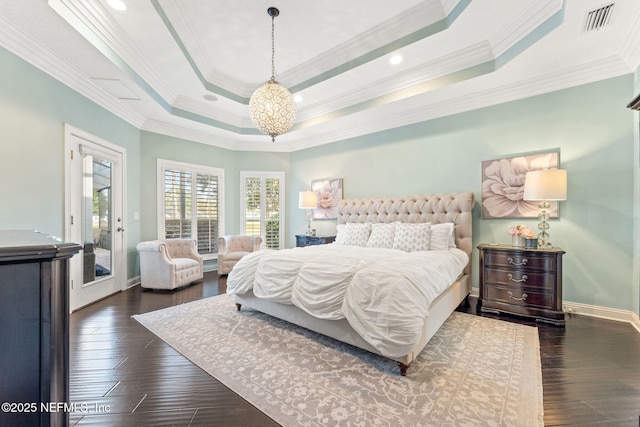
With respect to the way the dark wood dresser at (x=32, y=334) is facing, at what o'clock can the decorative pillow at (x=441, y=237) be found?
The decorative pillow is roughly at 12 o'clock from the dark wood dresser.

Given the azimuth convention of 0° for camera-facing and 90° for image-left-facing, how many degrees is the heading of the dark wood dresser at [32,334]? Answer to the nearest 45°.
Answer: approximately 270°

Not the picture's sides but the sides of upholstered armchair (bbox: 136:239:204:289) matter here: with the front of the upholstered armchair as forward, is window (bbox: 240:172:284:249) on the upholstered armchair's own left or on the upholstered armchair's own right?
on the upholstered armchair's own left

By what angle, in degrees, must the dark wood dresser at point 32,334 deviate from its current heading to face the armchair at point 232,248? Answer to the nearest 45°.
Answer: approximately 45° to its left

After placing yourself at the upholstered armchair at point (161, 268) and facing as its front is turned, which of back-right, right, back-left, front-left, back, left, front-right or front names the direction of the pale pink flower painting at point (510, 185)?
front

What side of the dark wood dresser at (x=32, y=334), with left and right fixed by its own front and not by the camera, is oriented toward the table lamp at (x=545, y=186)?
front

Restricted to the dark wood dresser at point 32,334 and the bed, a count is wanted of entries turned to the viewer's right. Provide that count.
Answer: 1

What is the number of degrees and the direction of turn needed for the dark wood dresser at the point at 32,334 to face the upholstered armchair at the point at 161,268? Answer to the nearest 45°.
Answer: approximately 90° to its left

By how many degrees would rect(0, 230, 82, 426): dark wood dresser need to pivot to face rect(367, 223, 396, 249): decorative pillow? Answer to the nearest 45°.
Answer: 0° — it already faces it

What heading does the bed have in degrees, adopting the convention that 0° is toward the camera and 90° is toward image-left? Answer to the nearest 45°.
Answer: approximately 45°

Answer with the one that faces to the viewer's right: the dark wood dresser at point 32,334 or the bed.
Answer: the dark wood dresser

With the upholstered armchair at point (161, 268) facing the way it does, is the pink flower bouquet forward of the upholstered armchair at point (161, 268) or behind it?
forward

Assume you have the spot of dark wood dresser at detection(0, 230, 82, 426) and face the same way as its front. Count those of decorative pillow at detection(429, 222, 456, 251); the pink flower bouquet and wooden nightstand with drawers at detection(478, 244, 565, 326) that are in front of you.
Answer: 3

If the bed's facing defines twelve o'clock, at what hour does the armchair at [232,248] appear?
The armchair is roughly at 3 o'clock from the bed.
